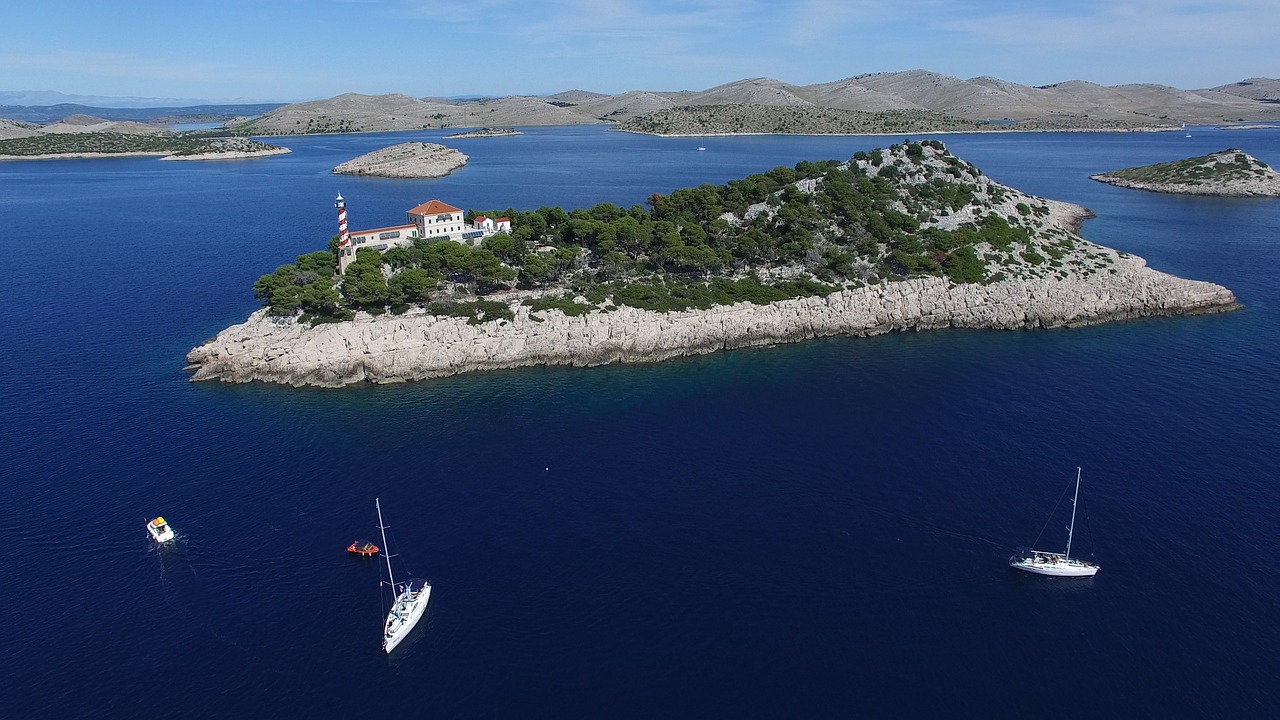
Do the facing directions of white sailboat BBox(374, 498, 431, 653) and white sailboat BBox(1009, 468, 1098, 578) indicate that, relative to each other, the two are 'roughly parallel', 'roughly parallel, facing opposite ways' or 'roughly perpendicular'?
roughly perpendicular

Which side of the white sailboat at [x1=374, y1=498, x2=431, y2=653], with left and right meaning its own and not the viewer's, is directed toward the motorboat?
right

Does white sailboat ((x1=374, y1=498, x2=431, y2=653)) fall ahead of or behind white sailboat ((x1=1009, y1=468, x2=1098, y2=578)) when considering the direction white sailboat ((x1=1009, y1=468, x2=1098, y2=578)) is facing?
behind

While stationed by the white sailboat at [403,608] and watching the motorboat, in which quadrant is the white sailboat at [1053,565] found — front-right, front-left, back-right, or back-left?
back-right

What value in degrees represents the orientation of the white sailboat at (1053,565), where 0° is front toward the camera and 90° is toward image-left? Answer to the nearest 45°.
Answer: approximately 270°
